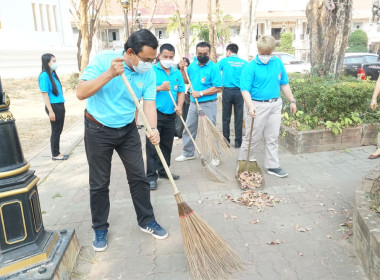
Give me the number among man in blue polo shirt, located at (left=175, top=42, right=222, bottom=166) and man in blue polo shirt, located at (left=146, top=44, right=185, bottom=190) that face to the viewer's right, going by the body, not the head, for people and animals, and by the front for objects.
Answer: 0

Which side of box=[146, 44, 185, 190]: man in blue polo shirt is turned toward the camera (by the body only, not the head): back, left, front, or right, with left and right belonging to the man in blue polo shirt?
front

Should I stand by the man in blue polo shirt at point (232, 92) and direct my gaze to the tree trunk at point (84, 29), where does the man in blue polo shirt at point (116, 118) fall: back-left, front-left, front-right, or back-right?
back-left

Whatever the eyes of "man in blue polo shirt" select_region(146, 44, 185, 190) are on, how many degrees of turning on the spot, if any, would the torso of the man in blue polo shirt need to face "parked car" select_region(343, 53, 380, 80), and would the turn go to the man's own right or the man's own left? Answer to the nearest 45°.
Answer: approximately 135° to the man's own left

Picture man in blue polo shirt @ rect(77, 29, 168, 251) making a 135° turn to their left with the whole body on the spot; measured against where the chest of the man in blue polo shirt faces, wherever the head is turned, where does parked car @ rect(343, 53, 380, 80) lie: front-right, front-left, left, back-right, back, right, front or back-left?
front-right

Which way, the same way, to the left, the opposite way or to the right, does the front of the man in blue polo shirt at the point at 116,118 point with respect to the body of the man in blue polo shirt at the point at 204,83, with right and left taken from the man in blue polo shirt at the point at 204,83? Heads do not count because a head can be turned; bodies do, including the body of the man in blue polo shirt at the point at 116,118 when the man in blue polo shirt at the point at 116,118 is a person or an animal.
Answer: to the left

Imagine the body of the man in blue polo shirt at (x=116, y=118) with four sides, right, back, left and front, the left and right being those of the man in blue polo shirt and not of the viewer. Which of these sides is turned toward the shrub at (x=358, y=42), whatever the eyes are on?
left

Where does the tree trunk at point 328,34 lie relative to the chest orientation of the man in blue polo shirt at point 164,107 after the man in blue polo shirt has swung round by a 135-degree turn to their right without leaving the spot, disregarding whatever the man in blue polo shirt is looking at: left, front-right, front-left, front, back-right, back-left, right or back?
right

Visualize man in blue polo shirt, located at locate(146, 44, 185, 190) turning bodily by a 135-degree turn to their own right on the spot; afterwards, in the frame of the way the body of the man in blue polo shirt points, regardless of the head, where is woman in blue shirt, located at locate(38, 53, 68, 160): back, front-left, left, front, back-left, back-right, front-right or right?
front

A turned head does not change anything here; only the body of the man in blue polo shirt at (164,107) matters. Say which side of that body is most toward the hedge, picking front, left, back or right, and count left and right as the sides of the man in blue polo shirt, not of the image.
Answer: left

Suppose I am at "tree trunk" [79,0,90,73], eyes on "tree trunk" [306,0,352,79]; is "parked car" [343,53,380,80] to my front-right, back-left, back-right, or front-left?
front-left

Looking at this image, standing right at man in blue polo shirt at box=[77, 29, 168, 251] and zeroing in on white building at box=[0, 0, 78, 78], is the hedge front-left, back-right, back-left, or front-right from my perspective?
front-right

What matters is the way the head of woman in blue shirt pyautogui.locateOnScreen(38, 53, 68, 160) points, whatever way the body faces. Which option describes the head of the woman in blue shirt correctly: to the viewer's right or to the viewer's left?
to the viewer's right

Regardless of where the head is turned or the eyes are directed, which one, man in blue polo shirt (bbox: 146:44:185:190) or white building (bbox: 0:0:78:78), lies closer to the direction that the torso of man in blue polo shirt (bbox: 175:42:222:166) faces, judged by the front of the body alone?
the man in blue polo shirt

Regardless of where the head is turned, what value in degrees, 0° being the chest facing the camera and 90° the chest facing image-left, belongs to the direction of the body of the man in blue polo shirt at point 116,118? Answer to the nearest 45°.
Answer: approximately 315°
